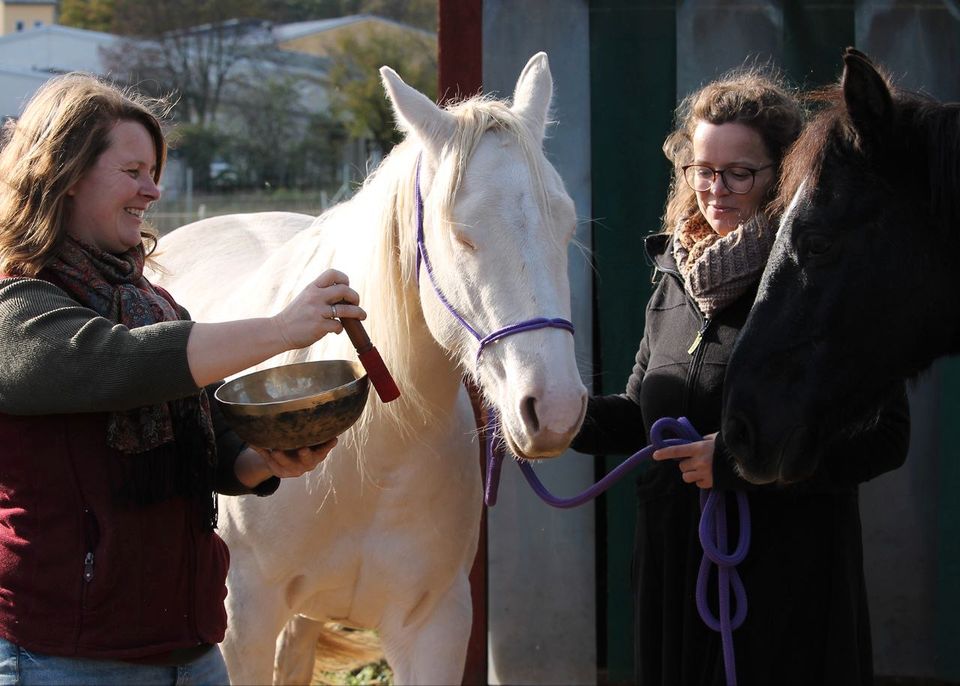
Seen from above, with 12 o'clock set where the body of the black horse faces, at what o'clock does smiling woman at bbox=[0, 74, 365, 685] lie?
The smiling woman is roughly at 11 o'clock from the black horse.

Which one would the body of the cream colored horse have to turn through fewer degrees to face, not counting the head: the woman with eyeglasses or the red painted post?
the woman with eyeglasses

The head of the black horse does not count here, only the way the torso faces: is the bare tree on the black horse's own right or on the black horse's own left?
on the black horse's own right

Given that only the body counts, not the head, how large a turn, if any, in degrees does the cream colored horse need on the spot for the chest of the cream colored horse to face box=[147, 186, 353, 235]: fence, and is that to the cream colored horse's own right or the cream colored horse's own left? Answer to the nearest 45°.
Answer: approximately 135° to the cream colored horse's own left

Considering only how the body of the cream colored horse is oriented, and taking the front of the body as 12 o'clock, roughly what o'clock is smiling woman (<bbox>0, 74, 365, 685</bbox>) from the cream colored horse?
The smiling woman is roughly at 3 o'clock from the cream colored horse.

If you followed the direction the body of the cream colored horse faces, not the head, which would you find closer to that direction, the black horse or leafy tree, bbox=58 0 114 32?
the black horse

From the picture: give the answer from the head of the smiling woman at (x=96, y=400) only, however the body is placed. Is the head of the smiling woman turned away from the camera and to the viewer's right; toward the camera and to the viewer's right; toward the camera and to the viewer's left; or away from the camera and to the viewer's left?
toward the camera and to the viewer's right

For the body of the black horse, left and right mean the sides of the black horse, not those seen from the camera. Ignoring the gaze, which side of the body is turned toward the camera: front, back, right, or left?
left

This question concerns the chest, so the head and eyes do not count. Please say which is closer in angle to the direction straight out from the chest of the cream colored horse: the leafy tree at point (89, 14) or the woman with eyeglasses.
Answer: the woman with eyeglasses

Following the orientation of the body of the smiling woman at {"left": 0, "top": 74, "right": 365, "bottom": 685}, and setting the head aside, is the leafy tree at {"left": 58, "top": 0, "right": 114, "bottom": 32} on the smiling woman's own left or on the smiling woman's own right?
on the smiling woman's own left

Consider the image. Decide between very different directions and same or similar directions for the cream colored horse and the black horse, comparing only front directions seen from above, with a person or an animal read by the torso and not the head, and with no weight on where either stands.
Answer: very different directions

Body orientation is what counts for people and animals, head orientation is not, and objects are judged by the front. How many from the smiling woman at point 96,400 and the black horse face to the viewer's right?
1

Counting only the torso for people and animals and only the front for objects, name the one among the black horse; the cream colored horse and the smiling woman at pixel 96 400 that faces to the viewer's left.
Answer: the black horse
